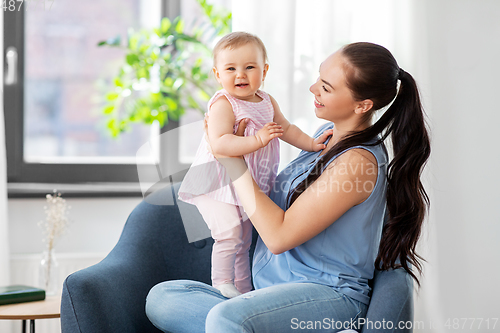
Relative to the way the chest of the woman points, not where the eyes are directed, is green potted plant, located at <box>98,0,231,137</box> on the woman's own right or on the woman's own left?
on the woman's own right

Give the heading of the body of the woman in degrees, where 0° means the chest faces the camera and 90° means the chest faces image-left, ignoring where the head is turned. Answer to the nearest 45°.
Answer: approximately 90°

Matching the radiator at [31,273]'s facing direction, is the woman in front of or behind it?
in front

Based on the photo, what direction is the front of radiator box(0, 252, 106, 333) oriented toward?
toward the camera

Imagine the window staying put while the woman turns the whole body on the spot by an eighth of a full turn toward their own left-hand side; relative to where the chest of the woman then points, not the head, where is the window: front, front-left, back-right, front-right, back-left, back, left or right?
right

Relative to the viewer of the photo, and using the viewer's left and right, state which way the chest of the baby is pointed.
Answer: facing the viewer and to the right of the viewer

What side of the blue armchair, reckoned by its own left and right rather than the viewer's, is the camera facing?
front
